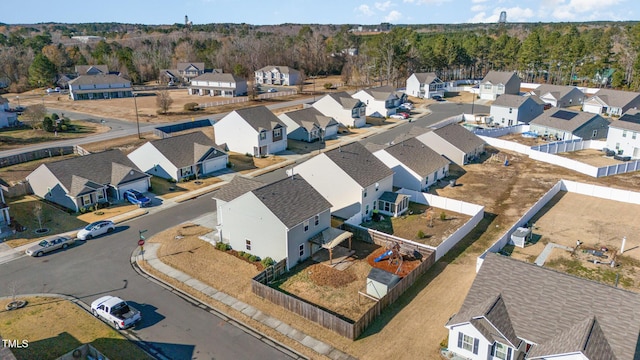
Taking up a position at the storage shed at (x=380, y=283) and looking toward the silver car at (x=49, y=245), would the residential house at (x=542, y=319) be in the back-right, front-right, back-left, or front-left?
back-left

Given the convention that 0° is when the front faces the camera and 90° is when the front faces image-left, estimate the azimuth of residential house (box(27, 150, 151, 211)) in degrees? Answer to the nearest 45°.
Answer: approximately 315°

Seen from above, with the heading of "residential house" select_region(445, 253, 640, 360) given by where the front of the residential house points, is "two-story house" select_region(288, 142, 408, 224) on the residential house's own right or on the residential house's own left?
on the residential house's own right

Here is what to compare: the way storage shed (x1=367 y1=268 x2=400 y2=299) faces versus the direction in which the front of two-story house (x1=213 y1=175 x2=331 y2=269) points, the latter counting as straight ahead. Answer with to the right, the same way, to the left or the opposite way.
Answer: to the left

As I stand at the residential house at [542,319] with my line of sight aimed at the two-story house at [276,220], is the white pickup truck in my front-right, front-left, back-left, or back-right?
front-left

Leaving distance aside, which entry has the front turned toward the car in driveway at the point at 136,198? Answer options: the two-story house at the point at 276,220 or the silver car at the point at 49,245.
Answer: the two-story house

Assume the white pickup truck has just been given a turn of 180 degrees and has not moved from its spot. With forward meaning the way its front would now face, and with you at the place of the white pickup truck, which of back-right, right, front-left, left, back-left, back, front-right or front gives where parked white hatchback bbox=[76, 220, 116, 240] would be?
back-left

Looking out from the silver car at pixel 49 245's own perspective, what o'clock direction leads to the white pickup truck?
The white pickup truck is roughly at 10 o'clock from the silver car.

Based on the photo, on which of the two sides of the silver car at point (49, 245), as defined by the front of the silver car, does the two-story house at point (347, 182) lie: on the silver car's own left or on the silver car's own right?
on the silver car's own left

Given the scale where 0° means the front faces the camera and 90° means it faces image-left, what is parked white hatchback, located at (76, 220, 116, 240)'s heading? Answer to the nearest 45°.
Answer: approximately 45°

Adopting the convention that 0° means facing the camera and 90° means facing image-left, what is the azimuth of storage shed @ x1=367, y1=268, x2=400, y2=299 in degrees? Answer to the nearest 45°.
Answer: approximately 45°

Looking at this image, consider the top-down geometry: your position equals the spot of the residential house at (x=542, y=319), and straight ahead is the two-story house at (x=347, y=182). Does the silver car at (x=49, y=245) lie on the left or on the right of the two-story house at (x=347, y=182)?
left

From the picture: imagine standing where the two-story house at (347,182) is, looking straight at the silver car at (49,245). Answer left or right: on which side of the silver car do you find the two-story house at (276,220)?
left

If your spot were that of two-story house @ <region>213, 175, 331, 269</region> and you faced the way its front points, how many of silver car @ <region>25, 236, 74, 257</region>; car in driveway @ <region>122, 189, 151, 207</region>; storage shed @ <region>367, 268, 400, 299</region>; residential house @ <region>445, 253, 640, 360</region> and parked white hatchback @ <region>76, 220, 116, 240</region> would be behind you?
2

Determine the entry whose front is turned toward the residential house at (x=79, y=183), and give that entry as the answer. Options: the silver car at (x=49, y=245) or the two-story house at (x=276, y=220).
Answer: the two-story house
